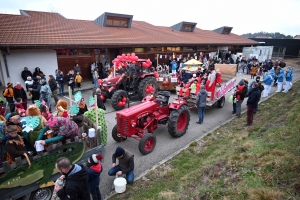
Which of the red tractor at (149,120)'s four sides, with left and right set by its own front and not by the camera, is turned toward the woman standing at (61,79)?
right

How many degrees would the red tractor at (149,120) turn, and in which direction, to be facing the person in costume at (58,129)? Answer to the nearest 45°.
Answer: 0° — it already faces them

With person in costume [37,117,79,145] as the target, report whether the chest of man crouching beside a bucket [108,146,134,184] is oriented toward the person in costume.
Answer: no

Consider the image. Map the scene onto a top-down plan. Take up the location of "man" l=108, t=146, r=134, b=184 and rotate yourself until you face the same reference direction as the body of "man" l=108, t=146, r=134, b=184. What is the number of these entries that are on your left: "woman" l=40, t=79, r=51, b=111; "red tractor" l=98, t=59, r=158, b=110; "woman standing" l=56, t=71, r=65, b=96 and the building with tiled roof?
0

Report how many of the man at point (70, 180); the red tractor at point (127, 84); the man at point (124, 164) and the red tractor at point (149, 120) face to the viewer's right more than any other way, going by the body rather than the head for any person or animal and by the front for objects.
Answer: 0

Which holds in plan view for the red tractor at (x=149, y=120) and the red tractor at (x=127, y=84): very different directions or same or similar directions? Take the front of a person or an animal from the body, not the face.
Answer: same or similar directions

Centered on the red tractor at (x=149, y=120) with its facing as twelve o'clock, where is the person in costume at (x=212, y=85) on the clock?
The person in costume is roughly at 6 o'clock from the red tractor.

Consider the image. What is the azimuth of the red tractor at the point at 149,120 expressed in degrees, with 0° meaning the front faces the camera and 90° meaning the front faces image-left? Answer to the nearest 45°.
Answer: approximately 45°

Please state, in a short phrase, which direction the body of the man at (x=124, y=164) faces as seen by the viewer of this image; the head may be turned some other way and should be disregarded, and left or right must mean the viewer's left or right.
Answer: facing the viewer and to the left of the viewer

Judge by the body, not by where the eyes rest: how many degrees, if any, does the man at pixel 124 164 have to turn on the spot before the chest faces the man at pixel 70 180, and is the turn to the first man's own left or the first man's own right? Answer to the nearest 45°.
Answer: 0° — they already face them

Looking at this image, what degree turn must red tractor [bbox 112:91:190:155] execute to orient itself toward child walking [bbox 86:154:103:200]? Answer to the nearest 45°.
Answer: approximately 45° to its left
